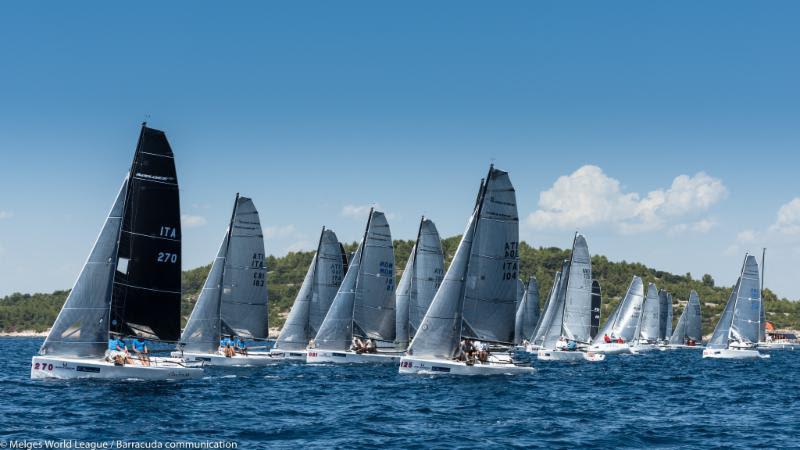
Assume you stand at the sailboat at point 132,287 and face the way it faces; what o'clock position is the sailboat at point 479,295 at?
the sailboat at point 479,295 is roughly at 6 o'clock from the sailboat at point 132,287.

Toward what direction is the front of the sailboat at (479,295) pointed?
to the viewer's left

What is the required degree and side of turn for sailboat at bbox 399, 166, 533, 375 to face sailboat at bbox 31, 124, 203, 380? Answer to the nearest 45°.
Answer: approximately 45° to its left

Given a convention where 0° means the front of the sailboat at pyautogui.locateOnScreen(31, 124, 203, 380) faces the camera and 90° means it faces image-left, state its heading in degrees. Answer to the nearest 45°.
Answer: approximately 90°

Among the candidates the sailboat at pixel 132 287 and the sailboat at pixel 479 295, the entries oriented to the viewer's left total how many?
2
